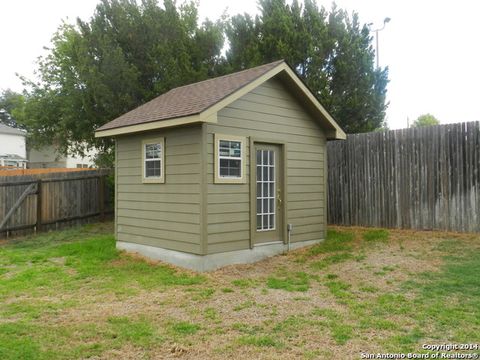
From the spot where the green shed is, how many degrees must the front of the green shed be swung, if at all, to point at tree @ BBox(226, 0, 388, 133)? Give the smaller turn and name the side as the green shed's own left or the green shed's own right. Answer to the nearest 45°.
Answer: approximately 90° to the green shed's own left

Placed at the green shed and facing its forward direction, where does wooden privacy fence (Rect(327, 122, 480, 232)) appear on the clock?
The wooden privacy fence is roughly at 10 o'clock from the green shed.

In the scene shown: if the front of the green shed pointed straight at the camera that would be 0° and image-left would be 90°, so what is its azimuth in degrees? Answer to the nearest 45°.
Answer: approximately 315°

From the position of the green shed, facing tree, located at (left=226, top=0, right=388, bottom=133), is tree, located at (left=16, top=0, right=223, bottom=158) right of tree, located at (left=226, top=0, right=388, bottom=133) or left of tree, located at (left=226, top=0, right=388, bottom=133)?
left

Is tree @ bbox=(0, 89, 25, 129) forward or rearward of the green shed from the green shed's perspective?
rearward

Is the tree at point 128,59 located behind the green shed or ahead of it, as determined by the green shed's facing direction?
behind

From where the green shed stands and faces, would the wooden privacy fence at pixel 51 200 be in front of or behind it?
behind
